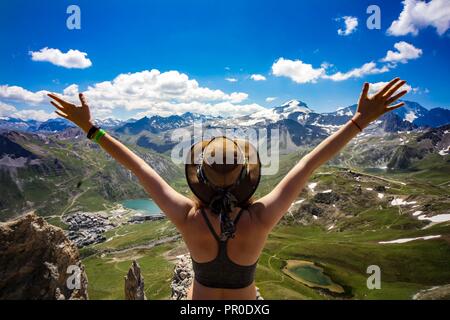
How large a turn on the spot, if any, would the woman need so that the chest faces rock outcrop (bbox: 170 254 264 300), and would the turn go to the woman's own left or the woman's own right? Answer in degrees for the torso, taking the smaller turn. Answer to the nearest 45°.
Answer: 0° — they already face it

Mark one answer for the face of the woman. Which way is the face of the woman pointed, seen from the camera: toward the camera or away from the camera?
away from the camera

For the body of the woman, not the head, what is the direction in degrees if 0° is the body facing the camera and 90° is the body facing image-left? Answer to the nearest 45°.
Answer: approximately 180°
